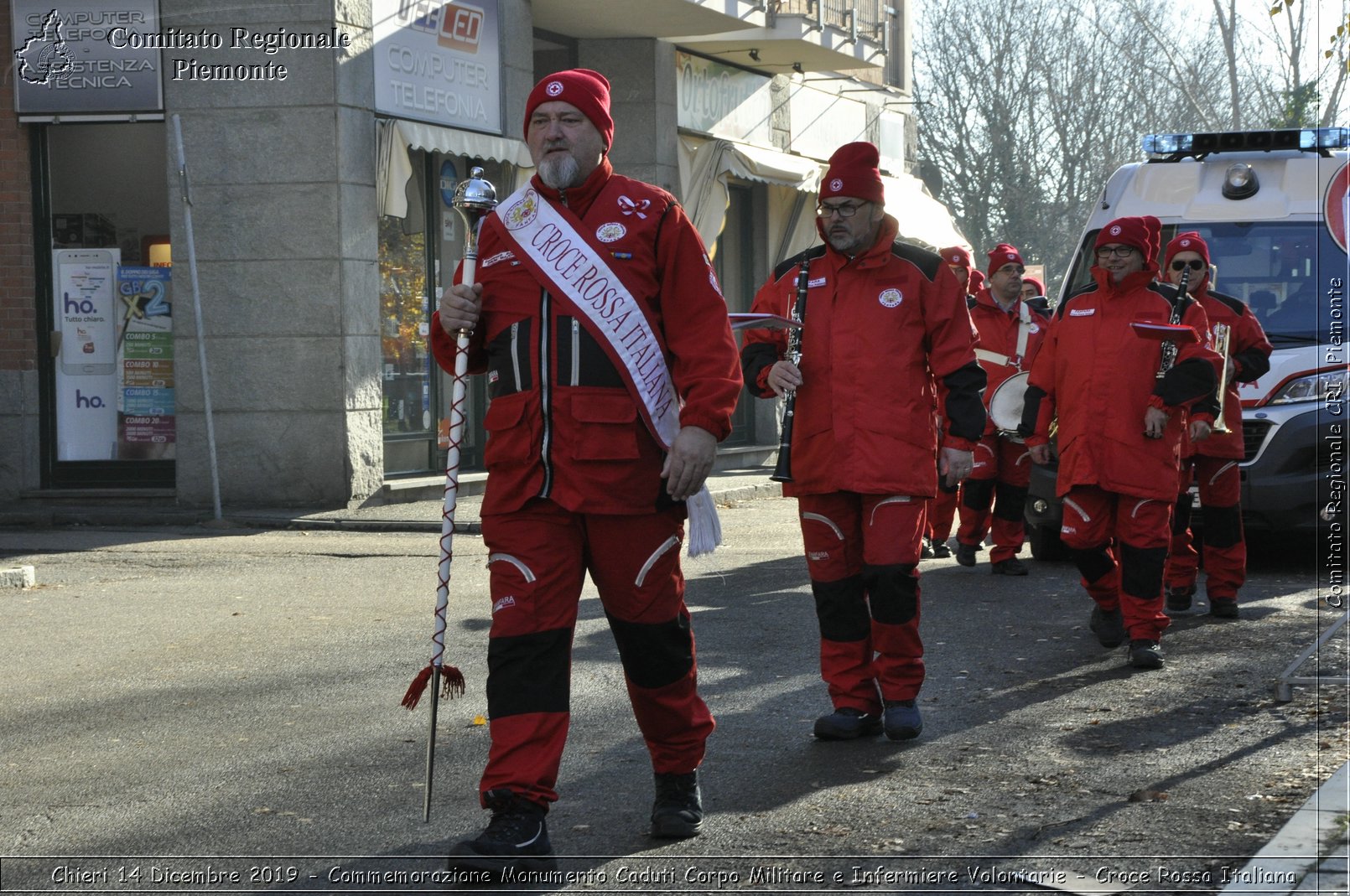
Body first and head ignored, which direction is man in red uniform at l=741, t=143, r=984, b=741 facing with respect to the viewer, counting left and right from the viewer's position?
facing the viewer and to the left of the viewer

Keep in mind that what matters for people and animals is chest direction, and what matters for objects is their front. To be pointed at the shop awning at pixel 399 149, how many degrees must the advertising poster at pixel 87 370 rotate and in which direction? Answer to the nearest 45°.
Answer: approximately 90° to its left

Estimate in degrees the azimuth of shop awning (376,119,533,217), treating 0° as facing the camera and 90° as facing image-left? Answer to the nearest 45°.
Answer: approximately 315°

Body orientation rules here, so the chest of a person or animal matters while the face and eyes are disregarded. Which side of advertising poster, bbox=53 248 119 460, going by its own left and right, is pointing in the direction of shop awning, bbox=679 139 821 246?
left

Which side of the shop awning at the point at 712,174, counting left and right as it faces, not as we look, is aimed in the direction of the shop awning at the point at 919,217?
left

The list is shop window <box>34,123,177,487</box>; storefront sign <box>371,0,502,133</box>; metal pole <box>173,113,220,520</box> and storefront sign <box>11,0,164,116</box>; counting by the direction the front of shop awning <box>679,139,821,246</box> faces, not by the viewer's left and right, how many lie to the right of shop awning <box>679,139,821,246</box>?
4

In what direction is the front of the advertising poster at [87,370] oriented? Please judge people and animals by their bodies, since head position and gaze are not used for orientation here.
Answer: toward the camera

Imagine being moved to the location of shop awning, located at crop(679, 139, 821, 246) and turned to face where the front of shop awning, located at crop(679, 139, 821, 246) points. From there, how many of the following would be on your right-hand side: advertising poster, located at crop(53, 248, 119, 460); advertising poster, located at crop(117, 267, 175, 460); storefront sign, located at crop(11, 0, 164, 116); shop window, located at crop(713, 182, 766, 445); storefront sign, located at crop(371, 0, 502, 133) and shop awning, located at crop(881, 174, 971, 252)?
4

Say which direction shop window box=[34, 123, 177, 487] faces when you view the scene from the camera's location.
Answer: facing the viewer

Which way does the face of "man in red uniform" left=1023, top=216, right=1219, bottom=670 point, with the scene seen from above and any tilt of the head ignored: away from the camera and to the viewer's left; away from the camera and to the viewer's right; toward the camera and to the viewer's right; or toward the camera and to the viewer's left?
toward the camera and to the viewer's left

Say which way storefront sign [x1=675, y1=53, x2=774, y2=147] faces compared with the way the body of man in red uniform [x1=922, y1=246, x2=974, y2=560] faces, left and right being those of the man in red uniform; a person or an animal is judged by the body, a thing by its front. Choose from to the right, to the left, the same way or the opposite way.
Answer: to the left

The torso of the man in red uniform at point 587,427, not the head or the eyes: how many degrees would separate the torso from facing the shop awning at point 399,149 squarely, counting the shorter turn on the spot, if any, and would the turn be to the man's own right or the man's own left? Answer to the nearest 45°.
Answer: approximately 135° to the man's own right

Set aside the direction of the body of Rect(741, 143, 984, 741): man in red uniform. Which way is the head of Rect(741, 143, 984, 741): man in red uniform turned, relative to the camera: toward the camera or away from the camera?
toward the camera
